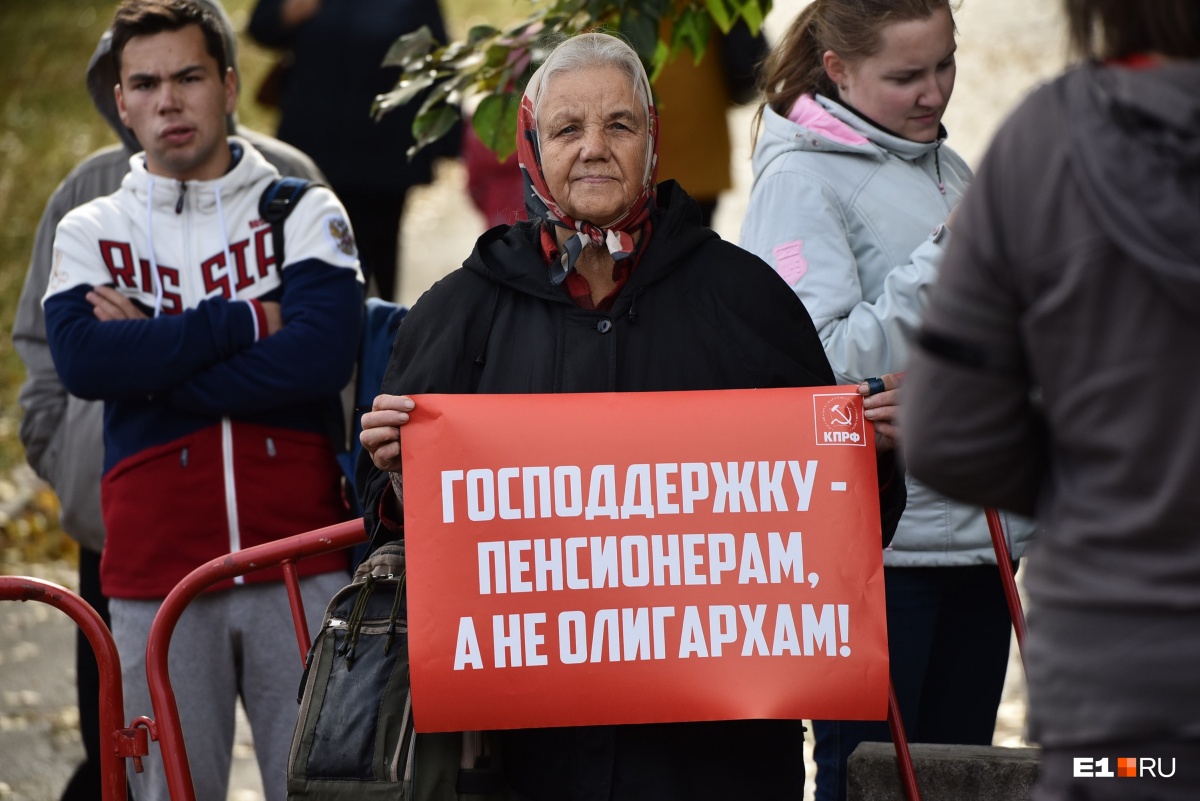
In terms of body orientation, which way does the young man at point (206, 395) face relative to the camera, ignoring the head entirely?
toward the camera

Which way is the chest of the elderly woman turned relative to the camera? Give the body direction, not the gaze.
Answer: toward the camera

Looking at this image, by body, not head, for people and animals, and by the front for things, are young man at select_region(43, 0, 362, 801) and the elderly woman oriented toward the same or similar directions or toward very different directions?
same or similar directions

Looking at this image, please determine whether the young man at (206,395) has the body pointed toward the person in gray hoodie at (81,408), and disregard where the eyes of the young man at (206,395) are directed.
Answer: no

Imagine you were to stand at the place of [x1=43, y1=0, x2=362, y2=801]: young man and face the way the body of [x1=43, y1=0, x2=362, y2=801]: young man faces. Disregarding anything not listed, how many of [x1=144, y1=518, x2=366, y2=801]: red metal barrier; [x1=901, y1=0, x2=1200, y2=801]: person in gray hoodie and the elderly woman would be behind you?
0

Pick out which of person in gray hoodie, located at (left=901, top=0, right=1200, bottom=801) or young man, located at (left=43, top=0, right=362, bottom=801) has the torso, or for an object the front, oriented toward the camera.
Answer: the young man

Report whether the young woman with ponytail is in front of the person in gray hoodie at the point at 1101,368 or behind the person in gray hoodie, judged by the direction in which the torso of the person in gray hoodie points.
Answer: in front

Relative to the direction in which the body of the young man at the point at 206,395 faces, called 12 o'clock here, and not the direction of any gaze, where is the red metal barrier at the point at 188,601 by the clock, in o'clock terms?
The red metal barrier is roughly at 12 o'clock from the young man.

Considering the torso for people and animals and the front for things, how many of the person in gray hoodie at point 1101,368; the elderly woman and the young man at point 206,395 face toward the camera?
2

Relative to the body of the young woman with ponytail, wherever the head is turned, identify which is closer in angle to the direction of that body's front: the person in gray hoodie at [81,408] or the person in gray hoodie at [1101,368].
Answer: the person in gray hoodie at [1101,368]

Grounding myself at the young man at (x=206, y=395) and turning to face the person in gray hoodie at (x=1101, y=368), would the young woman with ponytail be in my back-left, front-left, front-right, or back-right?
front-left

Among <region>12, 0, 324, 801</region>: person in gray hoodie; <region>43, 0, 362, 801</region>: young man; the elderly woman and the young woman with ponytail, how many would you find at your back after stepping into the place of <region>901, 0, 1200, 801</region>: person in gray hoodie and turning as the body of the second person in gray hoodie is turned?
0

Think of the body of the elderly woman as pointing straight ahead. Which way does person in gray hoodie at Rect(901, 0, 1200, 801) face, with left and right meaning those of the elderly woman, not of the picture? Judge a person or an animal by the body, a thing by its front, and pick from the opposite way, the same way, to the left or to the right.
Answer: the opposite way

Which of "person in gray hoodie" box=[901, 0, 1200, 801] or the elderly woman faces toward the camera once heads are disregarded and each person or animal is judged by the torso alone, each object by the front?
the elderly woman

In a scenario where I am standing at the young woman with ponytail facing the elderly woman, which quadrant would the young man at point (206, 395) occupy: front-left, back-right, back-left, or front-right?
front-right

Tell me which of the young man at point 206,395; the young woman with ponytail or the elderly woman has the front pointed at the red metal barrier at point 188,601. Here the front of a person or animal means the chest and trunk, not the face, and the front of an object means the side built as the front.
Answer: the young man

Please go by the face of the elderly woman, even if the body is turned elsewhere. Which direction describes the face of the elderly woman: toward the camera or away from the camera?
toward the camera

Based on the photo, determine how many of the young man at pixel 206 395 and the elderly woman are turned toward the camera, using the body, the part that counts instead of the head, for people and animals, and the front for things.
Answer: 2

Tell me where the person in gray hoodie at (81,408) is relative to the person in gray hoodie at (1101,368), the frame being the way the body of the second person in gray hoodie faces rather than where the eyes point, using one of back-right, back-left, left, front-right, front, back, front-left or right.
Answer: front-left

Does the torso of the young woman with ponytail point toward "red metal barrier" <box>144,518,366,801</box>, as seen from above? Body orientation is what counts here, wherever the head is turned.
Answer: no

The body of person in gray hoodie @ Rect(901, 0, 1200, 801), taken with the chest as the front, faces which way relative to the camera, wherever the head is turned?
away from the camera
